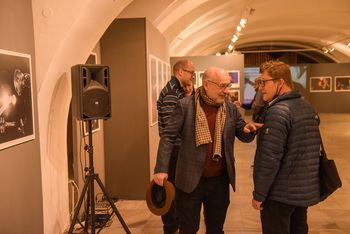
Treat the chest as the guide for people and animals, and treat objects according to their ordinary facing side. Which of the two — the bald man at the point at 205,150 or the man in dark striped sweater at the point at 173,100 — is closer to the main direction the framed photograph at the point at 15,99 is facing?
the bald man

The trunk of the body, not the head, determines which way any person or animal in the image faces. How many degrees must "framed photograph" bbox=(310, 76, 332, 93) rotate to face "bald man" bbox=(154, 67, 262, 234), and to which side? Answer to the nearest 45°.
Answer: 0° — it already faces them

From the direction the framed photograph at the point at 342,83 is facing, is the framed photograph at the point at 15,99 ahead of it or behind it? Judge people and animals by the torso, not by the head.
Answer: ahead

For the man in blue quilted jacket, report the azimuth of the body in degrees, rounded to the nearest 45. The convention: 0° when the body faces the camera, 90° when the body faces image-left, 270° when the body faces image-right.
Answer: approximately 135°

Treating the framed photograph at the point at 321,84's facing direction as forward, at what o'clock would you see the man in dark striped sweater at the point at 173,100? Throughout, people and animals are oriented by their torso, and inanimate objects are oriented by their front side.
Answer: The man in dark striped sweater is roughly at 12 o'clock from the framed photograph.

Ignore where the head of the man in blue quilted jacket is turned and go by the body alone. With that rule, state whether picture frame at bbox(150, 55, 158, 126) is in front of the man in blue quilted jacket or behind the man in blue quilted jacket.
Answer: in front

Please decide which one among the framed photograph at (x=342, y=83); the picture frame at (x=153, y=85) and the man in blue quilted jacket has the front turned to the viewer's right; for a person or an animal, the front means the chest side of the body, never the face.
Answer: the picture frame

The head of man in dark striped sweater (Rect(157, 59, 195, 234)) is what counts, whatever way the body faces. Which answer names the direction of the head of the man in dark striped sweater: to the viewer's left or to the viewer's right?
to the viewer's right

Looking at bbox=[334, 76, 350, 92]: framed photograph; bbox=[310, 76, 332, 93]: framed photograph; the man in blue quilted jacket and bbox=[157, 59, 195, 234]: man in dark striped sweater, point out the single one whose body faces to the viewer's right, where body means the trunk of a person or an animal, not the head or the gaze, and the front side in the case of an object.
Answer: the man in dark striped sweater

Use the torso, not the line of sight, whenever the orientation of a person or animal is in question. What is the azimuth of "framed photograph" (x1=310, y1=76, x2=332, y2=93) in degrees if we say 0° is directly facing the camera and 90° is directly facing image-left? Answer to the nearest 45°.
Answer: approximately 0°

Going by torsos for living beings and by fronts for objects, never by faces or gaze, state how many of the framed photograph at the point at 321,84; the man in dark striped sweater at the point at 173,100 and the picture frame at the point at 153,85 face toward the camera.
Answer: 1

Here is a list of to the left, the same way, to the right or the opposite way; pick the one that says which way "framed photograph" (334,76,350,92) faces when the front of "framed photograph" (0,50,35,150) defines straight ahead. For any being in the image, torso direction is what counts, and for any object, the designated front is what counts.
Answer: to the right
